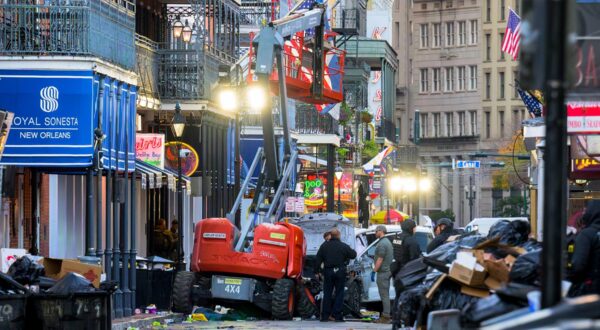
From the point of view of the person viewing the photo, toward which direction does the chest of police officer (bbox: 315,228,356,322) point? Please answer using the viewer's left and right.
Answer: facing away from the viewer

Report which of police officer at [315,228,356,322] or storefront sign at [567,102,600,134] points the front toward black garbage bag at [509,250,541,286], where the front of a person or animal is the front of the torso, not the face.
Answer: the storefront sign

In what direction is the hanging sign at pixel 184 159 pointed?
toward the camera

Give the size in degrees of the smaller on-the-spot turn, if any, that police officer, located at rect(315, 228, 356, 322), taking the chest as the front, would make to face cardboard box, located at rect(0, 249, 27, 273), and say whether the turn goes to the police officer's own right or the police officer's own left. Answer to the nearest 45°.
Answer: approximately 135° to the police officer's own left

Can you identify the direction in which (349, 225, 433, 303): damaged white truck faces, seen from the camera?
facing the viewer

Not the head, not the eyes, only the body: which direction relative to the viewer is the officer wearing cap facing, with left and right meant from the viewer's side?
facing to the left of the viewer
